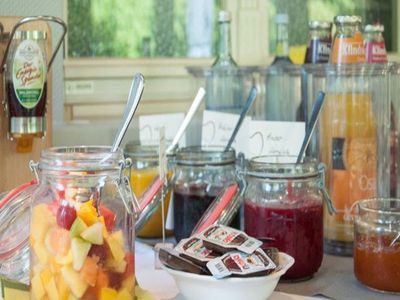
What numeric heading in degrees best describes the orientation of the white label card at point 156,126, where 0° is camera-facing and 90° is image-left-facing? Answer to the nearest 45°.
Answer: approximately 0°

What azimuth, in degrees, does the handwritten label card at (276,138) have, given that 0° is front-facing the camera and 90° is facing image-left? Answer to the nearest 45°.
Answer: approximately 0°

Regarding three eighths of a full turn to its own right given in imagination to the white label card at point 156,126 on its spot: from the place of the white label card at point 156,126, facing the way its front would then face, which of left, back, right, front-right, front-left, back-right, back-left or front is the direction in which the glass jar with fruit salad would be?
back-left

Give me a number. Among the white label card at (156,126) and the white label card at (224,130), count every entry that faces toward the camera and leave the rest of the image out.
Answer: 2
